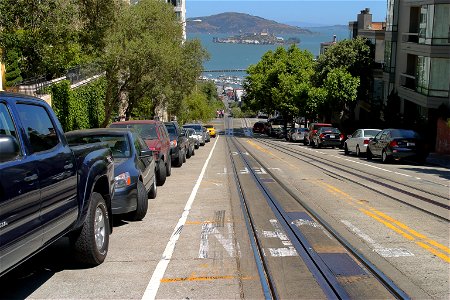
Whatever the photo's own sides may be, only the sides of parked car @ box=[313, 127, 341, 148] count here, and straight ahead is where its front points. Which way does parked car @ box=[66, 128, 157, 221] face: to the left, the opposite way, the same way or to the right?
the opposite way

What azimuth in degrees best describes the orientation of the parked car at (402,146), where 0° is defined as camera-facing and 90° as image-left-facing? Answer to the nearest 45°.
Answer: approximately 135°

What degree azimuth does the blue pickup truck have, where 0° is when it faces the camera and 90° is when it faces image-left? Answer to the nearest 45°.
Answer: approximately 45°

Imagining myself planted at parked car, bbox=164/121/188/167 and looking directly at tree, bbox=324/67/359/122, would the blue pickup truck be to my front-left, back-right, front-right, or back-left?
back-right

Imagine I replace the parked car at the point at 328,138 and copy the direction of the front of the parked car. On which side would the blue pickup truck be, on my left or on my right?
on my left

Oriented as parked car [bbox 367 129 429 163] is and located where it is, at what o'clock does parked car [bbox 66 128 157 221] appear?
parked car [bbox 66 128 157 221] is roughly at 8 o'clock from parked car [bbox 367 129 429 163].

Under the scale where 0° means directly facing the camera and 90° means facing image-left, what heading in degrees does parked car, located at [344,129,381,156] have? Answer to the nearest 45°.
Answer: approximately 135°

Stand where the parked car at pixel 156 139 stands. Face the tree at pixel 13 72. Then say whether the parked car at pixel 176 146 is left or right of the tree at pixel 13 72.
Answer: right

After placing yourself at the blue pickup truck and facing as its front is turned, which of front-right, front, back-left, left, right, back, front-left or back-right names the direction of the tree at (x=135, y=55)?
back-right

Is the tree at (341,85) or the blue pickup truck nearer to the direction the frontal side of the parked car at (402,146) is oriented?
the tree

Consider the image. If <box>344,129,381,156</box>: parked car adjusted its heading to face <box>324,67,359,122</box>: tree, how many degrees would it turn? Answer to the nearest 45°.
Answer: approximately 45° to its right

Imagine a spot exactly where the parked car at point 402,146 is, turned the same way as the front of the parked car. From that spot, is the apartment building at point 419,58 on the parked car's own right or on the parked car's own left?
on the parked car's own right

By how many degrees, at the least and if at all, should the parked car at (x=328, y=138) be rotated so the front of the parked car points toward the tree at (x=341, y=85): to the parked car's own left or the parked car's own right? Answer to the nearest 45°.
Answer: approximately 45° to the parked car's own right

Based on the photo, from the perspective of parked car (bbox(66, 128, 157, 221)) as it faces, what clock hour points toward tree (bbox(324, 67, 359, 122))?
The tree is roughly at 7 o'clock from the parked car.

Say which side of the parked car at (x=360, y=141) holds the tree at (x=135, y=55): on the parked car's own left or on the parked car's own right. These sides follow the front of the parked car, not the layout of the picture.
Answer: on the parked car's own left

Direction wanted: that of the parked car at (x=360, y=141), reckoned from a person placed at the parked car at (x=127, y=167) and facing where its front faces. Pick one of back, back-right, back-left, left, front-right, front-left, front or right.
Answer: back-left
